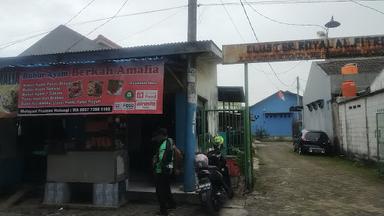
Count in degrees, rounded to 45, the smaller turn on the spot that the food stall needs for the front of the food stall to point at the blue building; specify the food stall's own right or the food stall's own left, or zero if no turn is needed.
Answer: approximately 135° to the food stall's own left

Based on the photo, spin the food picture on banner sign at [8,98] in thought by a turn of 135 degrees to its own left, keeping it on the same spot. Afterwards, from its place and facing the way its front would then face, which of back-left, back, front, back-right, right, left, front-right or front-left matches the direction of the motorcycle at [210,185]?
right

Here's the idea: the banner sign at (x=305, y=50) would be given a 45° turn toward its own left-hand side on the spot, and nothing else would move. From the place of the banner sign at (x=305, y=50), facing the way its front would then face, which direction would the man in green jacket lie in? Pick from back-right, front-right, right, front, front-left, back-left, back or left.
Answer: right

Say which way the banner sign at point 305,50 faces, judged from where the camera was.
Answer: facing the viewer

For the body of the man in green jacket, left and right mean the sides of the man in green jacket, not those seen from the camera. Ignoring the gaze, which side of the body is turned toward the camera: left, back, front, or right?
left

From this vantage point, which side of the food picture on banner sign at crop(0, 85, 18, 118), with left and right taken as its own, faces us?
front

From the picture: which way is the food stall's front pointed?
toward the camera
